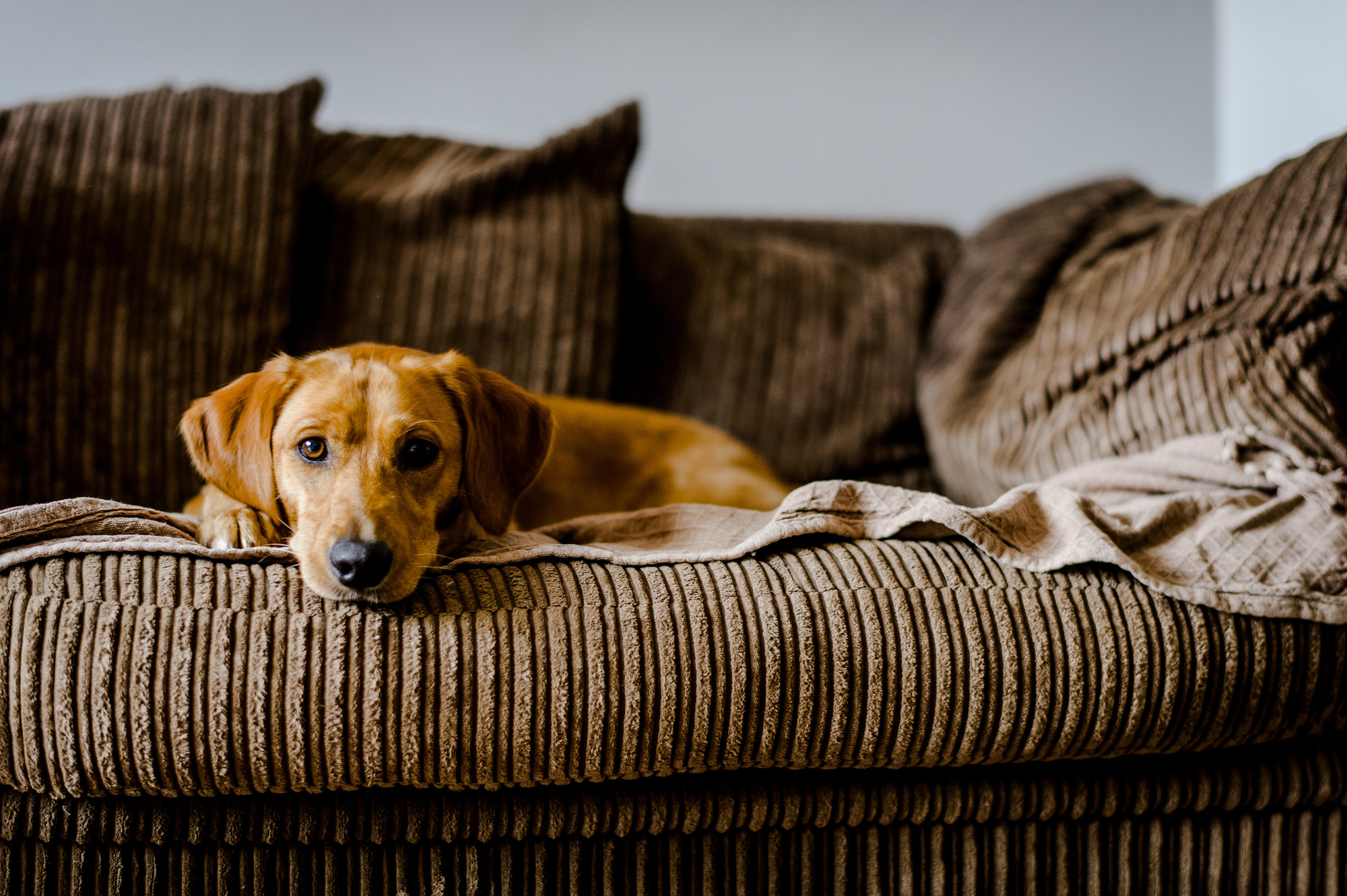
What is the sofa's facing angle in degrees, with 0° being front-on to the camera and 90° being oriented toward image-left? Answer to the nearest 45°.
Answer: approximately 0°

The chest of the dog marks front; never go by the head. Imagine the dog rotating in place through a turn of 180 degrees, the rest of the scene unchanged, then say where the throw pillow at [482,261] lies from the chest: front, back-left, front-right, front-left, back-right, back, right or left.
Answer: front-left

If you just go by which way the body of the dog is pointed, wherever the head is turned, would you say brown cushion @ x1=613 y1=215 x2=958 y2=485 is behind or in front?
behind

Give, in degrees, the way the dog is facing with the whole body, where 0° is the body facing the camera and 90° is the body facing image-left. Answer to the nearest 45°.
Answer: approximately 45°
